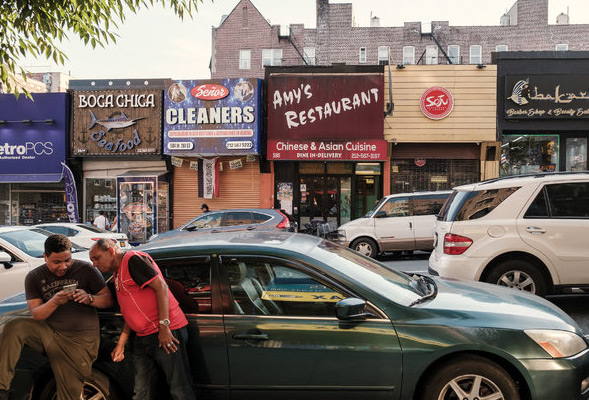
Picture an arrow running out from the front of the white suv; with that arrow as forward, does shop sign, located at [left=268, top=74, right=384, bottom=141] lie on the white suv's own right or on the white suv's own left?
on the white suv's own left

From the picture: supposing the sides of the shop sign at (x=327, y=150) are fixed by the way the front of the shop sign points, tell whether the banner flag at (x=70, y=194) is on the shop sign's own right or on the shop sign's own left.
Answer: on the shop sign's own right

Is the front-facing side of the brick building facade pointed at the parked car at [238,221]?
yes

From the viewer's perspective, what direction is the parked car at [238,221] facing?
to the viewer's left

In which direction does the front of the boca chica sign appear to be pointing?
toward the camera

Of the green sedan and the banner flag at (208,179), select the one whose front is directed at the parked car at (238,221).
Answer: the banner flag

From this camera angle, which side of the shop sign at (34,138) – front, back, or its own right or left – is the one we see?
front

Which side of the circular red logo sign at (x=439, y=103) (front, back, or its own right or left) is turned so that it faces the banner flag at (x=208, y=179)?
right

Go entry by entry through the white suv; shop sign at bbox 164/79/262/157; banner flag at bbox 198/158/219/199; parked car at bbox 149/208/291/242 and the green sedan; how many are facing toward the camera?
2

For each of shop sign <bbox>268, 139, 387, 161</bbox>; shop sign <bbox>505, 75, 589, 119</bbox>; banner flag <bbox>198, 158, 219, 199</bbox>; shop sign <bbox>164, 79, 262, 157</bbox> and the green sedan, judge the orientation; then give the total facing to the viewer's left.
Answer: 0

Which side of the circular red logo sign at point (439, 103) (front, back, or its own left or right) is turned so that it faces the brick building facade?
back

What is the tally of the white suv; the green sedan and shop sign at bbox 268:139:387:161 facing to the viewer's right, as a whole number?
2

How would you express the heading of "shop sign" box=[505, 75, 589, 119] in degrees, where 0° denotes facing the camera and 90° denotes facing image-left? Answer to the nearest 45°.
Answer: approximately 0°

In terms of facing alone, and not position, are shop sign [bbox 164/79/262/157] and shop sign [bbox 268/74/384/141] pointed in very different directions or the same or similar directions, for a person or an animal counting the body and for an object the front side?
same or similar directions

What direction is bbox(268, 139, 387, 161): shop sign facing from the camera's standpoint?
toward the camera

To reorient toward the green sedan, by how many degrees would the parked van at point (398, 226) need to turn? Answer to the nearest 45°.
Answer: approximately 90° to its left

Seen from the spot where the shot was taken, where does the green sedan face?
facing to the right of the viewer

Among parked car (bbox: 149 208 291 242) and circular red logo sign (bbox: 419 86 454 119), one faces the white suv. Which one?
the circular red logo sign
